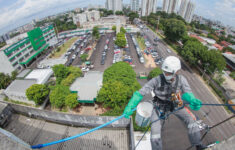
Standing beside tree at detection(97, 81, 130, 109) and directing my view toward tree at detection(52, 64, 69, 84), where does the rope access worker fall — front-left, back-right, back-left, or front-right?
back-left

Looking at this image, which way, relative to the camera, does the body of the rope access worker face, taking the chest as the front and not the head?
toward the camera

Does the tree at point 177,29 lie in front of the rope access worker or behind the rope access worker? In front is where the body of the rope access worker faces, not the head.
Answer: behind

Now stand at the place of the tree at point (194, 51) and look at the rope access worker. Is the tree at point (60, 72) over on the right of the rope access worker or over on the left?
right

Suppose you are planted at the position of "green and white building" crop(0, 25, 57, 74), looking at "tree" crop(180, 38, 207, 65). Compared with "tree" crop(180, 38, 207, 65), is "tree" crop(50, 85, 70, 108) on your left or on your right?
right

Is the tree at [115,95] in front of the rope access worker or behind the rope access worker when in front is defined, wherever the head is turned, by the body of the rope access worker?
behind

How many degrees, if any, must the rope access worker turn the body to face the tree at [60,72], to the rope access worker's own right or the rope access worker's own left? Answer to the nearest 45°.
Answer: approximately 135° to the rope access worker's own right

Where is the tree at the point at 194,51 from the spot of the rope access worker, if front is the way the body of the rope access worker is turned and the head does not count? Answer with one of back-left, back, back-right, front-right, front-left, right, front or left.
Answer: back

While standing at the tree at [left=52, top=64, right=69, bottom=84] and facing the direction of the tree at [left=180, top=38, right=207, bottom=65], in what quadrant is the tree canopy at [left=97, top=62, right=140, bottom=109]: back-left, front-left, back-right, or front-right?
front-right

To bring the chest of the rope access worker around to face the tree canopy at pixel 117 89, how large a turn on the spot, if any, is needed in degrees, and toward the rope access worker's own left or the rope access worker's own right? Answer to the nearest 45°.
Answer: approximately 135° to the rope access worker's own right
